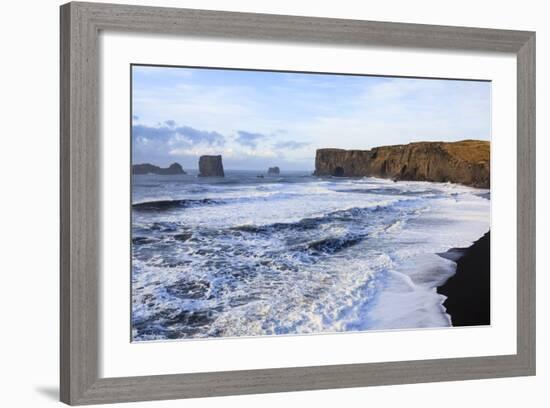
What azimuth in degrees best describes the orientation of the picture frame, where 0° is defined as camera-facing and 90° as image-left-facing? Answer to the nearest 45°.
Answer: approximately 315°
